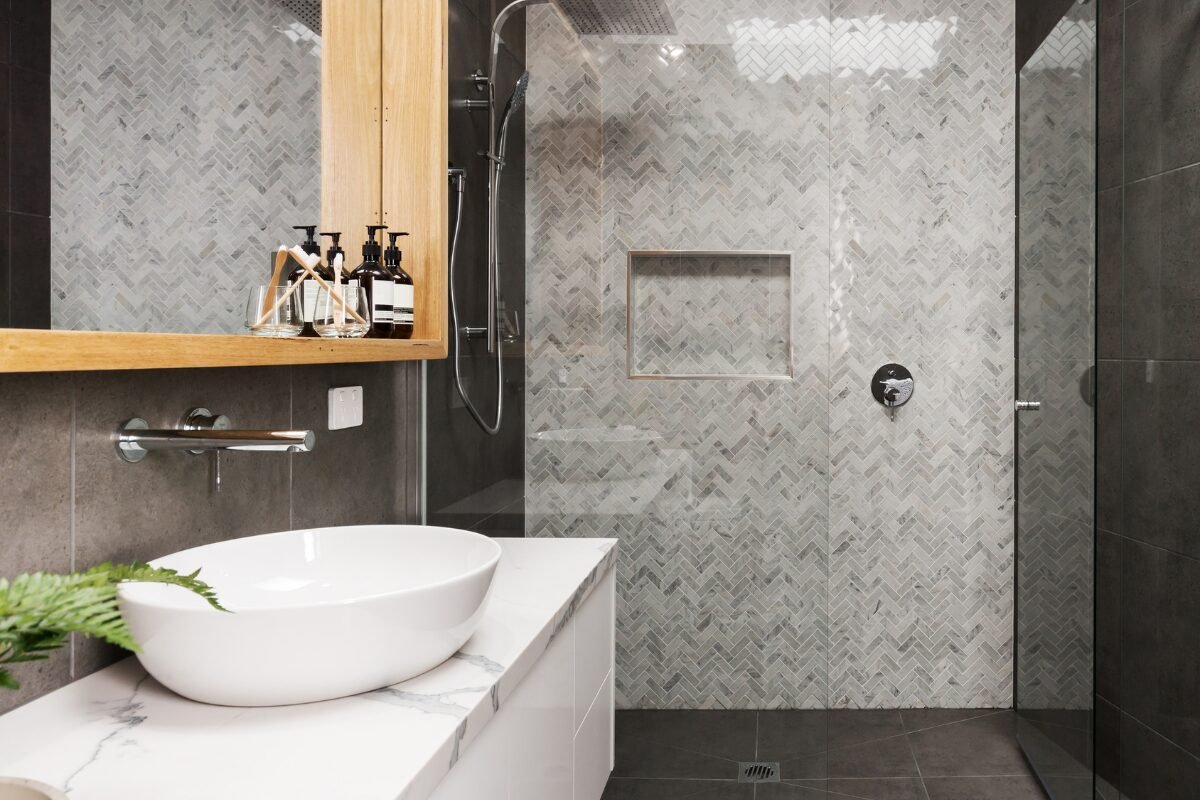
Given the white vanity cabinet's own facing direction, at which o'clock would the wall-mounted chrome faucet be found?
The wall-mounted chrome faucet is roughly at 5 o'clock from the white vanity cabinet.

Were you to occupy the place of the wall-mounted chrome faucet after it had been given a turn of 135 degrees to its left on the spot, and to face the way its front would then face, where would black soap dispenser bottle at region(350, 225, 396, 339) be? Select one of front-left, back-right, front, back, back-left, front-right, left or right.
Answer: front-right

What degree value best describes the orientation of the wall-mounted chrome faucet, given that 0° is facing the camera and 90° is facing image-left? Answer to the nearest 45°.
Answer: approximately 315°

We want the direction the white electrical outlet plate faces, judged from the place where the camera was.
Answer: facing the viewer and to the right of the viewer

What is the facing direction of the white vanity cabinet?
to the viewer's right

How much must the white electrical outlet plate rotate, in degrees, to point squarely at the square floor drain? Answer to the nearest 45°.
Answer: approximately 45° to its left

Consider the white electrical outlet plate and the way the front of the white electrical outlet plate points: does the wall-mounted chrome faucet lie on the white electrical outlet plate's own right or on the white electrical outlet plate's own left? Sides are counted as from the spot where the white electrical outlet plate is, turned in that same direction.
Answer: on the white electrical outlet plate's own right

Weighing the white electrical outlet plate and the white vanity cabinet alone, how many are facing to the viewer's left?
0

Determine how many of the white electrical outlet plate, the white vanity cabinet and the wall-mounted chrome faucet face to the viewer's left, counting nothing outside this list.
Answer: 0

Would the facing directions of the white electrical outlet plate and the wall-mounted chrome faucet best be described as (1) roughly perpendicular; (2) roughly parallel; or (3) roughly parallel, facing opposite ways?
roughly parallel

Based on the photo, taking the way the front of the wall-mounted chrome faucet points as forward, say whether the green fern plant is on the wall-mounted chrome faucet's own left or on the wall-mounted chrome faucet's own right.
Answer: on the wall-mounted chrome faucet's own right
